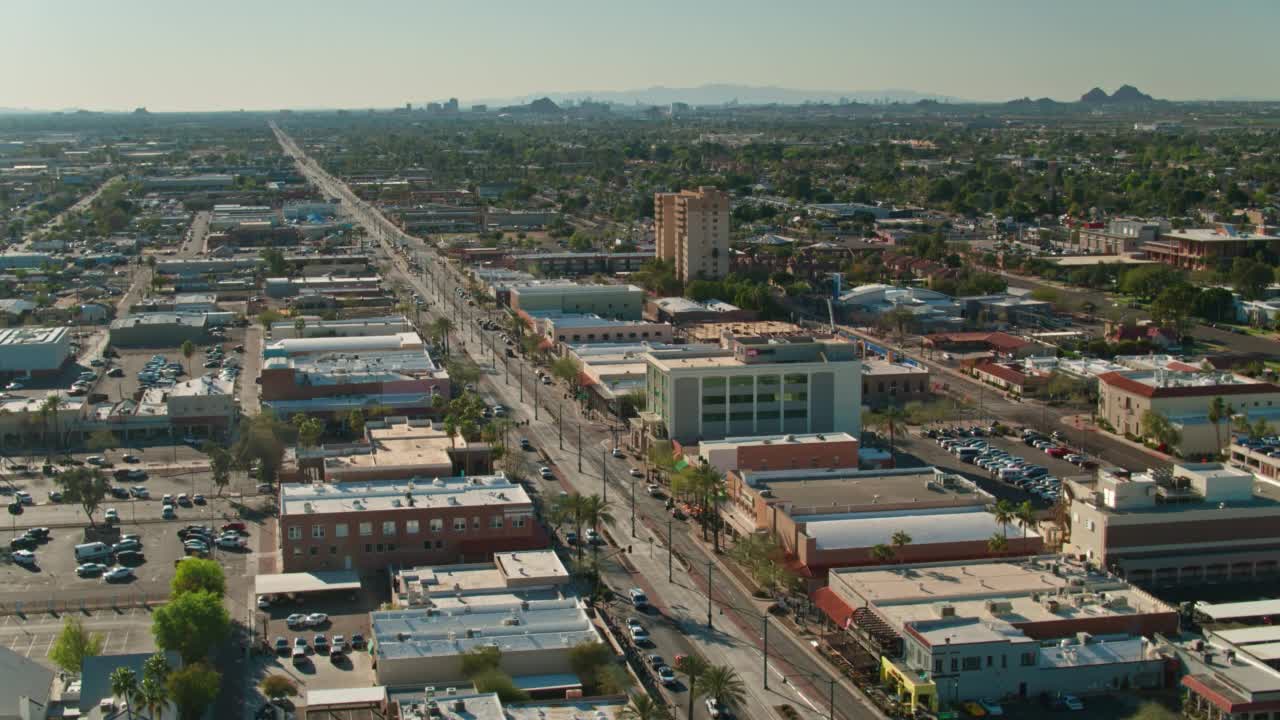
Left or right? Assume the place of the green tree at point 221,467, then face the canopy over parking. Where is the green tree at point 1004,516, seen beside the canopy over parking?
left

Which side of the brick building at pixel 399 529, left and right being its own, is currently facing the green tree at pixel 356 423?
left

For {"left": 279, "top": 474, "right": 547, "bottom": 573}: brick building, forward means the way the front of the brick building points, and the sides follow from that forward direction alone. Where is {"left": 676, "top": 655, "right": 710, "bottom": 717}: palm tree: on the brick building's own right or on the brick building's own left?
on the brick building's own right

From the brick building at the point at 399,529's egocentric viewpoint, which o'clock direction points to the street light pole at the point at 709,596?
The street light pole is roughly at 1 o'clock from the brick building.

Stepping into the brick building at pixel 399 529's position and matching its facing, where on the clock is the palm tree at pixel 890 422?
The palm tree is roughly at 11 o'clock from the brick building.

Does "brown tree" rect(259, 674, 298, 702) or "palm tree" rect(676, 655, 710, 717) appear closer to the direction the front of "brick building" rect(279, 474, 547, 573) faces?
the palm tree

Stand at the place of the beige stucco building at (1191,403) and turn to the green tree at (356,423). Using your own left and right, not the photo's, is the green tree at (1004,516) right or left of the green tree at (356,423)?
left

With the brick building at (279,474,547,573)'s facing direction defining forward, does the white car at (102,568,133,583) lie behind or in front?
behind

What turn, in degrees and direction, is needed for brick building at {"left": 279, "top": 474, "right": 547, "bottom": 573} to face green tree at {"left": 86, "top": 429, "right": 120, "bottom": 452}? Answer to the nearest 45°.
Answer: approximately 135° to its left

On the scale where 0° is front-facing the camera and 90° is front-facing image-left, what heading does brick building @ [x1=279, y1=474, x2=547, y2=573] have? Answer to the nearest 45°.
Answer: approximately 270°

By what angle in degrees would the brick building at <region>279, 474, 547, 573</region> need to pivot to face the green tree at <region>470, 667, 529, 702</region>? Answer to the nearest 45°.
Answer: approximately 90° to its right

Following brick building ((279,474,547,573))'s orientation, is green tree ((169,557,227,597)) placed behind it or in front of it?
behind

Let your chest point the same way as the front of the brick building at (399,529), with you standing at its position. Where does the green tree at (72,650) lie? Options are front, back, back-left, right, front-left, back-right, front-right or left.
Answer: back-right

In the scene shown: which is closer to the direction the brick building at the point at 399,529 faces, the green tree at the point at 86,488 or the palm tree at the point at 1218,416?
the palm tree
